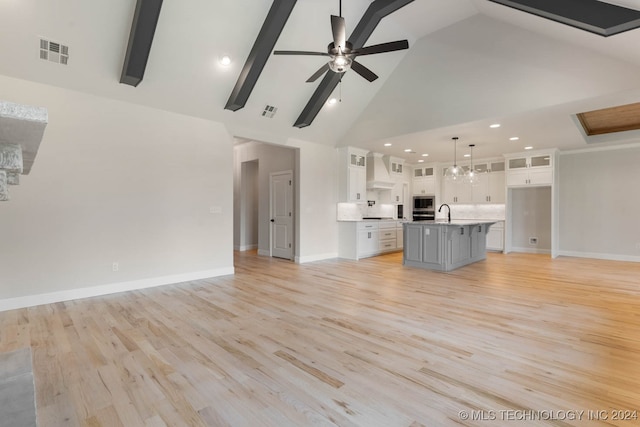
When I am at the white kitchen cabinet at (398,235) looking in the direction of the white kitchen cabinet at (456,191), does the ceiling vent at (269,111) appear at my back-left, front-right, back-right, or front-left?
back-right

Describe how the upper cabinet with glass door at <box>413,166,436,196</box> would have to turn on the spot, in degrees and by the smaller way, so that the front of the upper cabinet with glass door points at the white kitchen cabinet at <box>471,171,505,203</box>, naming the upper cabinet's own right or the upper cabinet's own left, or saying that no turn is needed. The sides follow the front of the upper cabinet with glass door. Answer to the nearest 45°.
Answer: approximately 90° to the upper cabinet's own left

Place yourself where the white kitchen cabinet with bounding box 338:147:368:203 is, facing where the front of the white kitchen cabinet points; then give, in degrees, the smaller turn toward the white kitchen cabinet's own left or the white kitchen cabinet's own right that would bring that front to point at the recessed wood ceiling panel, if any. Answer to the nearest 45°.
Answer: approximately 45° to the white kitchen cabinet's own left

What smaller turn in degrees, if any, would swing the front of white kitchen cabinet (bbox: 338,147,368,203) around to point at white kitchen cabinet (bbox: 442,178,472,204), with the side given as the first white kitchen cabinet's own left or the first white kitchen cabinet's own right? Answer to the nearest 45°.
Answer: approximately 90° to the first white kitchen cabinet's own left

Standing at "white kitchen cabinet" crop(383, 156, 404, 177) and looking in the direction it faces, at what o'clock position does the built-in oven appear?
The built-in oven is roughly at 9 o'clock from the white kitchen cabinet.

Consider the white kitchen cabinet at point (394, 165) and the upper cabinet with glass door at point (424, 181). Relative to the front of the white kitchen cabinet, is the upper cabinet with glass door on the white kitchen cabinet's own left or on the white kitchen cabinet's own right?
on the white kitchen cabinet's own left

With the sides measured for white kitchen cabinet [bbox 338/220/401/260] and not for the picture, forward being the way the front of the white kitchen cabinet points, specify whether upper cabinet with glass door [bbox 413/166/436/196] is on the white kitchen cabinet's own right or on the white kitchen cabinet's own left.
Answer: on the white kitchen cabinet's own left

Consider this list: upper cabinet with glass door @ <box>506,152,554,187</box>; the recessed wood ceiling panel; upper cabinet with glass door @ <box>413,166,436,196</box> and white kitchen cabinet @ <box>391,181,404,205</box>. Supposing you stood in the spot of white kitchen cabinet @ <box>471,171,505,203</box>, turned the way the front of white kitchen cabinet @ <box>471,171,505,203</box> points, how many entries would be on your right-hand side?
2

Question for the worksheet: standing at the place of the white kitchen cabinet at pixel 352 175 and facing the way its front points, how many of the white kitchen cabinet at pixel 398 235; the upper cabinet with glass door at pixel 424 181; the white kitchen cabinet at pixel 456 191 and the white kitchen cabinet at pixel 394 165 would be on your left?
4

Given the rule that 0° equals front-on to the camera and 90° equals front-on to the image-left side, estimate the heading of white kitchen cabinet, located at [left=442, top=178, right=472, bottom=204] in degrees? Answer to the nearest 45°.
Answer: approximately 0°

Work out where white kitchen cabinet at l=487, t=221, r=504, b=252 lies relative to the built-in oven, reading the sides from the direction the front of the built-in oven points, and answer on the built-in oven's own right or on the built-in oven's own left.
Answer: on the built-in oven's own left
